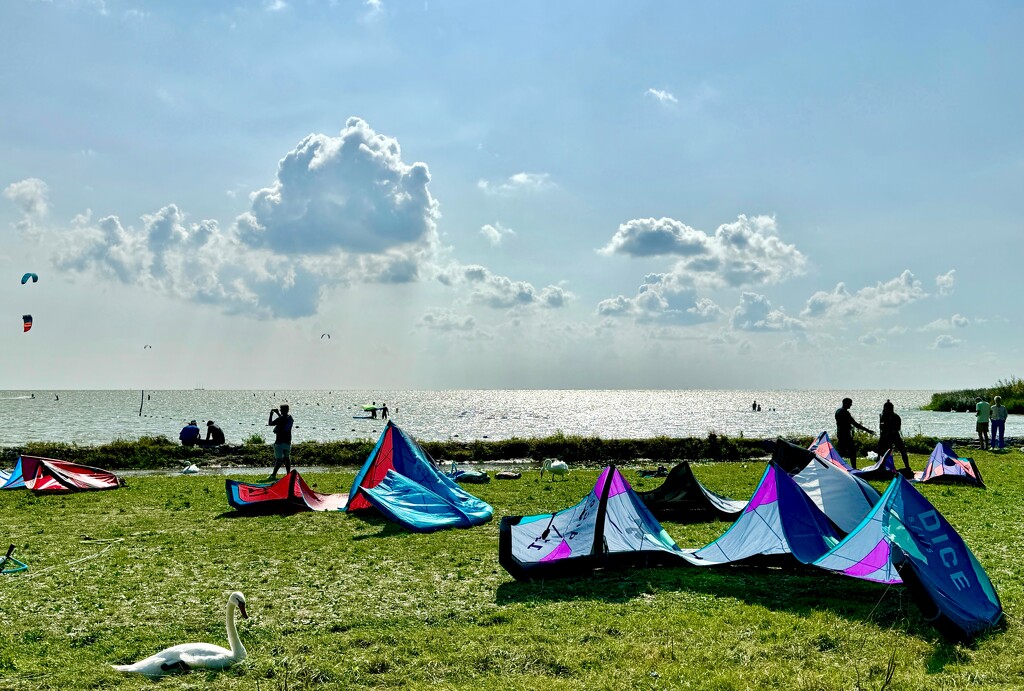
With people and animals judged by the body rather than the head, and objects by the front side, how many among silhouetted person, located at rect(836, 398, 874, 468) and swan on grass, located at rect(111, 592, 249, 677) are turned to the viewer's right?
2

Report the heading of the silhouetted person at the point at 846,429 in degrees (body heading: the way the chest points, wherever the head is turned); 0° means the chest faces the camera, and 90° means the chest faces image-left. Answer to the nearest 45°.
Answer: approximately 270°

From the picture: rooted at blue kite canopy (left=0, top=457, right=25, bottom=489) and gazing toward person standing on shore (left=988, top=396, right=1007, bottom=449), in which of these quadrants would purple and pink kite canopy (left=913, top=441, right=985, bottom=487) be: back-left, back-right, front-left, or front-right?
front-right

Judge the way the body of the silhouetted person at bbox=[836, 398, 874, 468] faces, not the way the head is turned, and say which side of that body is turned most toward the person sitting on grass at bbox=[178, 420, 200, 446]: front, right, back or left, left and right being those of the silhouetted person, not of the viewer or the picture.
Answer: back

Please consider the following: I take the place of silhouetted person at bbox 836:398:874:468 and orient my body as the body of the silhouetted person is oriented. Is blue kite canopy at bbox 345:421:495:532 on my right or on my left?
on my right

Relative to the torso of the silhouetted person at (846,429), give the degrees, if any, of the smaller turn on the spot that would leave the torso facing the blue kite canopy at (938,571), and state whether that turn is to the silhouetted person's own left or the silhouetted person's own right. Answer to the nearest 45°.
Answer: approximately 90° to the silhouetted person's own right

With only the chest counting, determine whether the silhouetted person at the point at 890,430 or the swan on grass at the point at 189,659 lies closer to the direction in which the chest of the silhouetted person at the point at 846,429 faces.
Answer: the silhouetted person

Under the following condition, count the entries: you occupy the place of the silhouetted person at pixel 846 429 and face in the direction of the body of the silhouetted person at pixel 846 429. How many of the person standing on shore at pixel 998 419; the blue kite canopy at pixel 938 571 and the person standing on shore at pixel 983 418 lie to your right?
1

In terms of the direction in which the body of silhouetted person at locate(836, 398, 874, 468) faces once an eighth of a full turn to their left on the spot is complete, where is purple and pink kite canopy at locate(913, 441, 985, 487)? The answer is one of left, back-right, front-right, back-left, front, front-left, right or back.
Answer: front-right

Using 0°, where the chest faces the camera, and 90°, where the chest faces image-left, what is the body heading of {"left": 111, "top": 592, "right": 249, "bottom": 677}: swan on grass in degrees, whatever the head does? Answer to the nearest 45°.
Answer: approximately 270°
